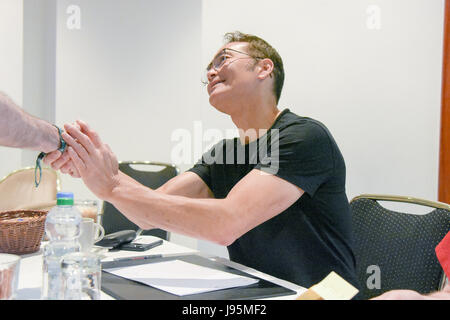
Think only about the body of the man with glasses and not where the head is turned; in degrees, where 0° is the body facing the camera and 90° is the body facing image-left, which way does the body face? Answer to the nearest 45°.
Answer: approximately 45°

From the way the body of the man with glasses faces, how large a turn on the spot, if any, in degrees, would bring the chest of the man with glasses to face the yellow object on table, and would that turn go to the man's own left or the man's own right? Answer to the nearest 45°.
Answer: approximately 45° to the man's own left

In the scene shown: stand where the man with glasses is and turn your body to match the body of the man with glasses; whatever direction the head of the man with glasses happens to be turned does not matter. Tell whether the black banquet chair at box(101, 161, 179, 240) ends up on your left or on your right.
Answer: on your right
